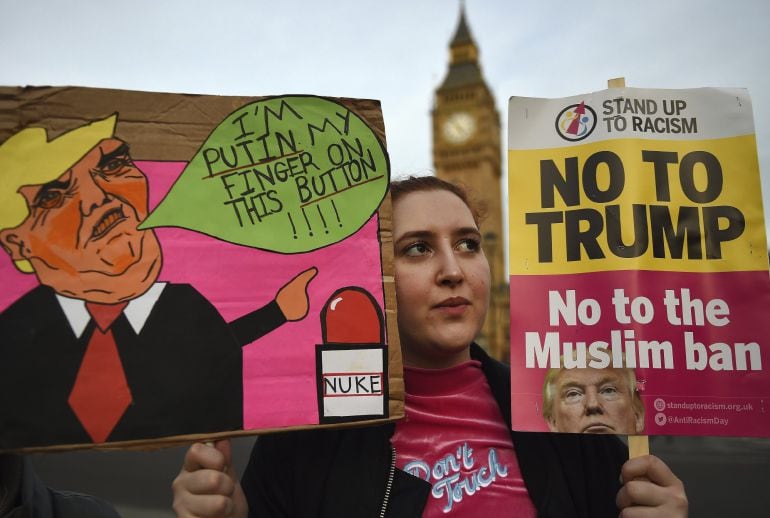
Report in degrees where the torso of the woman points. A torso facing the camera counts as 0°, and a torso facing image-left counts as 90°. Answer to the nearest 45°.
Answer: approximately 0°

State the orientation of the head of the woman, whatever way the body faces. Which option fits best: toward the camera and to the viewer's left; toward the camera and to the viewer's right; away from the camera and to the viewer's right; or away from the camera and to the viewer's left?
toward the camera and to the viewer's right
